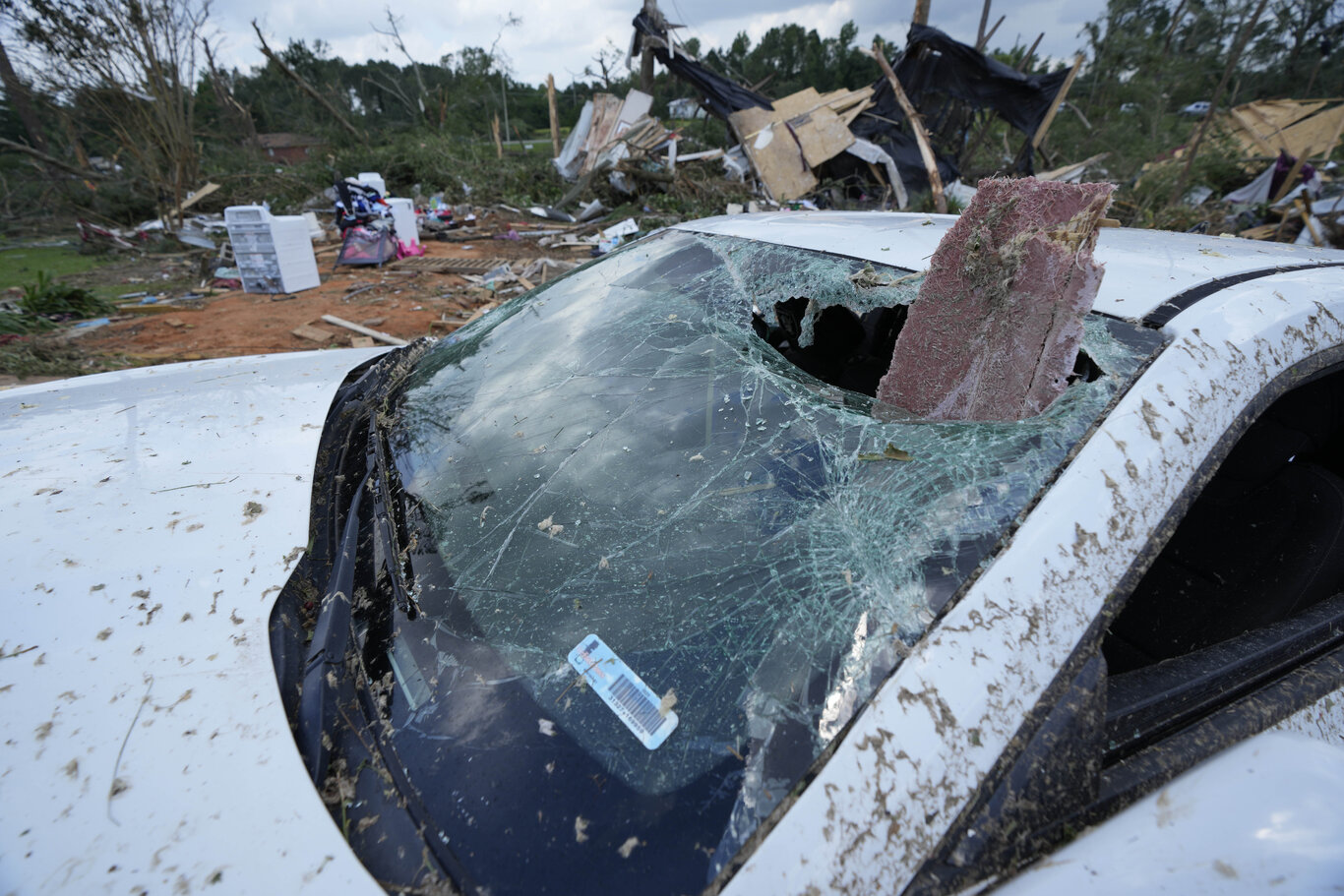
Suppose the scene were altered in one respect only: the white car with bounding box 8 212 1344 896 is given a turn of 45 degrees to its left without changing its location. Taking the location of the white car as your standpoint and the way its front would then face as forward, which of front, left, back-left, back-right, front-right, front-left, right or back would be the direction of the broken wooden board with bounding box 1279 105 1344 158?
back-left

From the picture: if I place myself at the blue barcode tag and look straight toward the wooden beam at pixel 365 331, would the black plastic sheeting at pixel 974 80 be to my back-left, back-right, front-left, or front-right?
front-right

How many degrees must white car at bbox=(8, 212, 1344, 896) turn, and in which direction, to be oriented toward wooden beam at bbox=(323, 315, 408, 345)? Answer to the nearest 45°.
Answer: approximately 90° to its right

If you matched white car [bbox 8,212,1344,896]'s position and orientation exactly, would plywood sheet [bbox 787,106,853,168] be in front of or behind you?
behind

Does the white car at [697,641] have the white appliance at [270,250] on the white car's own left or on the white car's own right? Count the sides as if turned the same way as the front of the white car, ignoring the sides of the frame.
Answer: on the white car's own right

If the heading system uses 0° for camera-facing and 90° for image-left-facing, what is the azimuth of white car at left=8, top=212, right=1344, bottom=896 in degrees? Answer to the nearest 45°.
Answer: approximately 45°

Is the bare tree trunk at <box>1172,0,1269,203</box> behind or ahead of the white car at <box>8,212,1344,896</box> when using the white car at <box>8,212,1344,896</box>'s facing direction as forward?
behind

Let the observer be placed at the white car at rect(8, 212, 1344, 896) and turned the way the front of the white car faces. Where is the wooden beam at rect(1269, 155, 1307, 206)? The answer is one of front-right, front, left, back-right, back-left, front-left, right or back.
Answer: back

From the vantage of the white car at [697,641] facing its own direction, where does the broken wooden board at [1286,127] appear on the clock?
The broken wooden board is roughly at 6 o'clock from the white car.

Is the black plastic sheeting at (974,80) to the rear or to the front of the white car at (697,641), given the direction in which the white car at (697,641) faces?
to the rear
